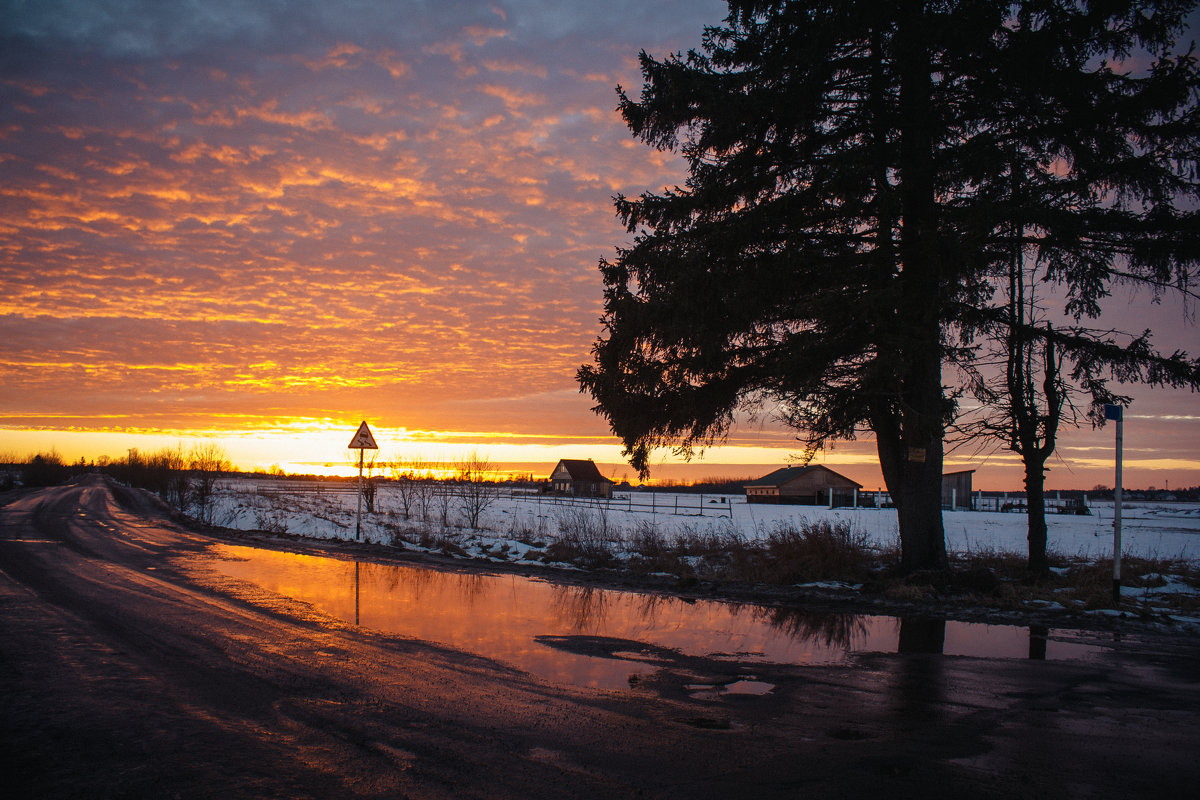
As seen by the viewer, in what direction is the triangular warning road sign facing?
toward the camera

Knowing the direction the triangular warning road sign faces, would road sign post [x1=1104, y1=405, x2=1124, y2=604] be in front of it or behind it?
in front

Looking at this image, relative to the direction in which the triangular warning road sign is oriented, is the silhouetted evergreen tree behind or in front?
in front
